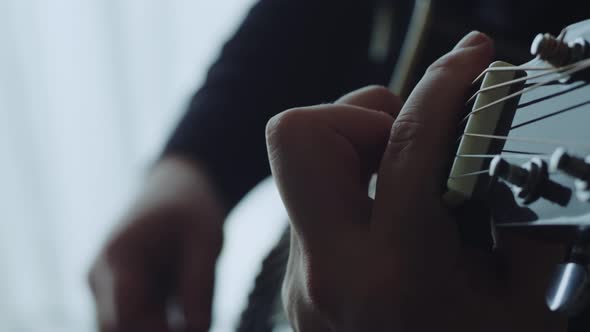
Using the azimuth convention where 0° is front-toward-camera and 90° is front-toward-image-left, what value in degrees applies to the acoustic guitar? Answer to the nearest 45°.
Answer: approximately 45°
